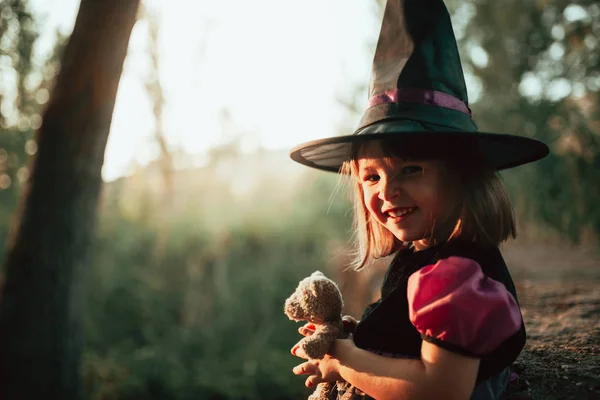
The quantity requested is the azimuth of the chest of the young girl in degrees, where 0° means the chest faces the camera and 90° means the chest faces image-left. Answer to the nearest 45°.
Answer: approximately 90°

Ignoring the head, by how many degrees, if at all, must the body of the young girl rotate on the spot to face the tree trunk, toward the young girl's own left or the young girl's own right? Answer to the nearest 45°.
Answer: approximately 45° to the young girl's own right
